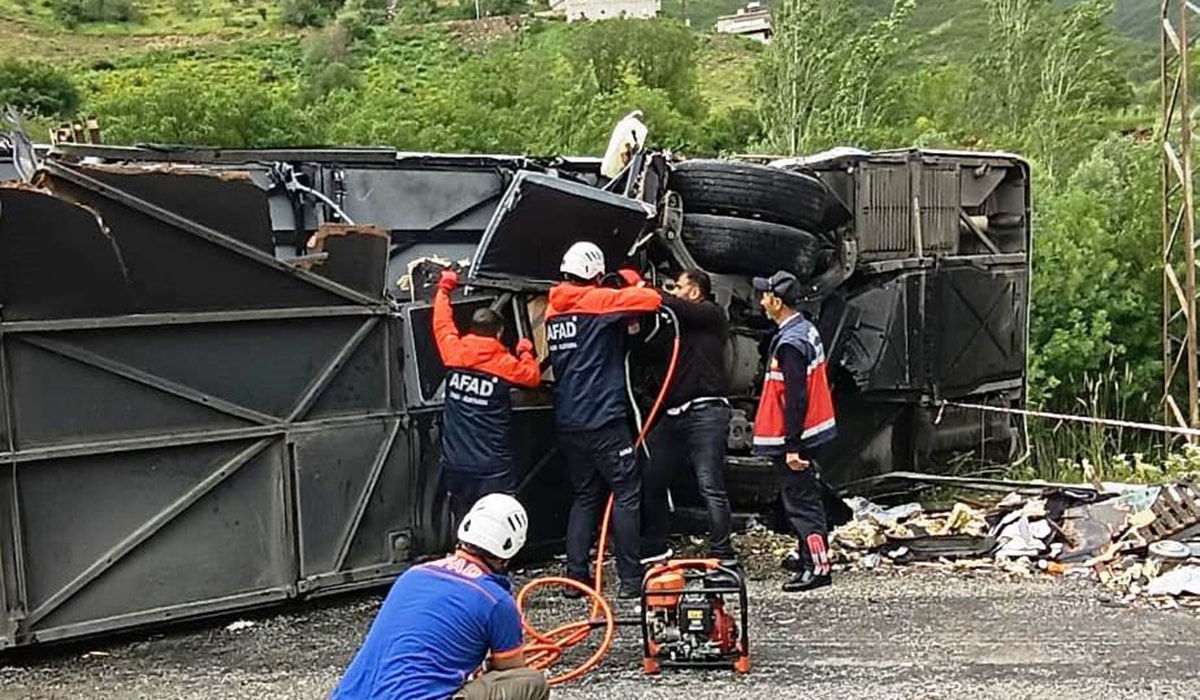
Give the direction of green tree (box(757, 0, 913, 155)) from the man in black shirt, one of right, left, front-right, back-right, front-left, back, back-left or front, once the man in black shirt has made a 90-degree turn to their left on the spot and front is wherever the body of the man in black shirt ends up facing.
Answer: back-right

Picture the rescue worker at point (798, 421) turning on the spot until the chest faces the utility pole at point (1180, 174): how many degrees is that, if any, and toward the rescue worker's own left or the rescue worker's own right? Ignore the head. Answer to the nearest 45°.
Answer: approximately 135° to the rescue worker's own right

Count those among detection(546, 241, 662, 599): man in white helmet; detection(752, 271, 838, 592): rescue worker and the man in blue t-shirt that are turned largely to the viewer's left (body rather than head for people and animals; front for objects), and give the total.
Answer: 1

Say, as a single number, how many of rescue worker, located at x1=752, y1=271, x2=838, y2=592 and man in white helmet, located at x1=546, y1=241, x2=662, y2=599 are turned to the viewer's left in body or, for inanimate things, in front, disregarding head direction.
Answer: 1

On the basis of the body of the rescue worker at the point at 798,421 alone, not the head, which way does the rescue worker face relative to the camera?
to the viewer's left

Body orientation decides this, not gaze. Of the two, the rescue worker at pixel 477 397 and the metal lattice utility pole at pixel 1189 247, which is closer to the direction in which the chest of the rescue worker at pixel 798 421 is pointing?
the rescue worker

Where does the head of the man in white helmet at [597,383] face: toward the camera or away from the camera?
away from the camera

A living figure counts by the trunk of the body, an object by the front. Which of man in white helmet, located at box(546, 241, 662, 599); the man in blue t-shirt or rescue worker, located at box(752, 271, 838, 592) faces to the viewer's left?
the rescue worker

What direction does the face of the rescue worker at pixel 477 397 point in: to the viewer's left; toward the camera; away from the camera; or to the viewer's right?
away from the camera

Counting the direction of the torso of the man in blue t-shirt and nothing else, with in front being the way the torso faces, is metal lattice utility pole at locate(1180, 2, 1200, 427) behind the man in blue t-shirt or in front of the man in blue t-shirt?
in front

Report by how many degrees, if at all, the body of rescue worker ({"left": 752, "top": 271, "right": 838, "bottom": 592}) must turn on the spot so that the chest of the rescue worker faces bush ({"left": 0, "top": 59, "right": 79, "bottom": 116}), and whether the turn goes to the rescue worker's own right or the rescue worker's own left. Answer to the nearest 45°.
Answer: approximately 45° to the rescue worker's own right

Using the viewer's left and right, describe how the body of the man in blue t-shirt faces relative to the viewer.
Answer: facing away from the viewer and to the right of the viewer
